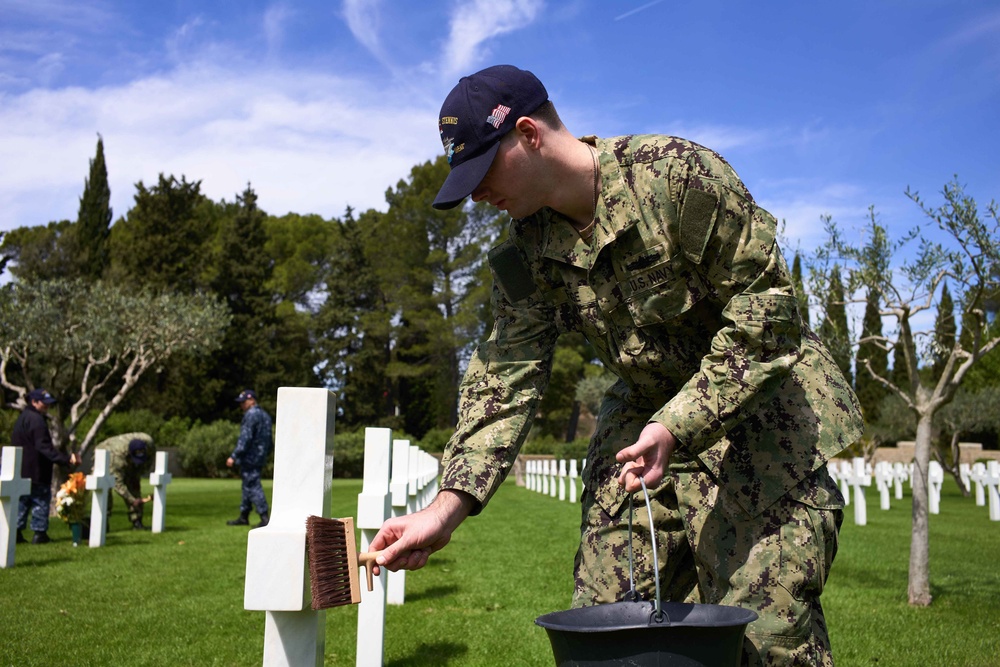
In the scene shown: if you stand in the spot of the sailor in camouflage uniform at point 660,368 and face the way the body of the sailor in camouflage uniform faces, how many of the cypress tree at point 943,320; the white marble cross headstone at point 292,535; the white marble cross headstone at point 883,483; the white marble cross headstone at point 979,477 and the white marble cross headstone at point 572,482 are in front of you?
1

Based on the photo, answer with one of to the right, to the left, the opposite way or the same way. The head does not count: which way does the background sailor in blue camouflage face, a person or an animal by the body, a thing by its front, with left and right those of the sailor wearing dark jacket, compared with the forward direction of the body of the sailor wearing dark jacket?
the opposite way

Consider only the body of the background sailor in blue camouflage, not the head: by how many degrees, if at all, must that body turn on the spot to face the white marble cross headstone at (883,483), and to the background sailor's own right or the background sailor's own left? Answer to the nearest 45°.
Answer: approximately 180°

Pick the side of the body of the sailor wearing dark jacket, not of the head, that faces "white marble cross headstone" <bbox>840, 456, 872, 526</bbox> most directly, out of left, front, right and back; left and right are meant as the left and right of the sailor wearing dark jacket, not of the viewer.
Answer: front

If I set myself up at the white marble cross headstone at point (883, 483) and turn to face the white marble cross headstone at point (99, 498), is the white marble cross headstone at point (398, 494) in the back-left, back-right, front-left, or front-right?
front-left

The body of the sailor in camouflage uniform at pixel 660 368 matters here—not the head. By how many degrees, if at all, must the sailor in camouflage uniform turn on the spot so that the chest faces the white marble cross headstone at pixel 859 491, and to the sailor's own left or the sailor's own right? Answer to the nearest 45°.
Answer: approximately 135° to the sailor's own right

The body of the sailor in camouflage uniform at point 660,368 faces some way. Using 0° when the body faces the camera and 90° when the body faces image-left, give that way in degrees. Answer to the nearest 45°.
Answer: approximately 45°

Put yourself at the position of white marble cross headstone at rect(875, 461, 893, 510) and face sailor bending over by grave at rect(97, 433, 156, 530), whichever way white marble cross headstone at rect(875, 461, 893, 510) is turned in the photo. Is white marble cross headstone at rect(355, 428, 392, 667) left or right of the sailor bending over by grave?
left

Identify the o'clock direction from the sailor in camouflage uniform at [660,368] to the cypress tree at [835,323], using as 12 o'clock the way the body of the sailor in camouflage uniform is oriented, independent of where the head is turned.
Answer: The cypress tree is roughly at 5 o'clock from the sailor in camouflage uniform.

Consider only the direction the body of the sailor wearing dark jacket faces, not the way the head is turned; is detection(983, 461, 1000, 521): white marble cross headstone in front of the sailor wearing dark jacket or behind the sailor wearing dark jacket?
in front

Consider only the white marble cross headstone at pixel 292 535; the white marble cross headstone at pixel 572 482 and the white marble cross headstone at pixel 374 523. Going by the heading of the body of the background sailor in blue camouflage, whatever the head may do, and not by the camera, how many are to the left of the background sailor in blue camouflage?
2

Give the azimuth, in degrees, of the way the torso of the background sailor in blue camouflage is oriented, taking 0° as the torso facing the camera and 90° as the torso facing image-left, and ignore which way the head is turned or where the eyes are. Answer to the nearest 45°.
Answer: approximately 90°
